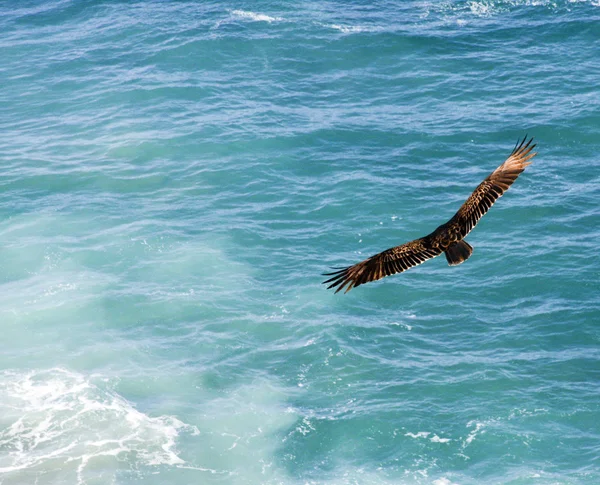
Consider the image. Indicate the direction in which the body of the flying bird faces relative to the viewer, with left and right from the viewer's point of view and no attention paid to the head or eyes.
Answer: facing away from the viewer and to the left of the viewer
